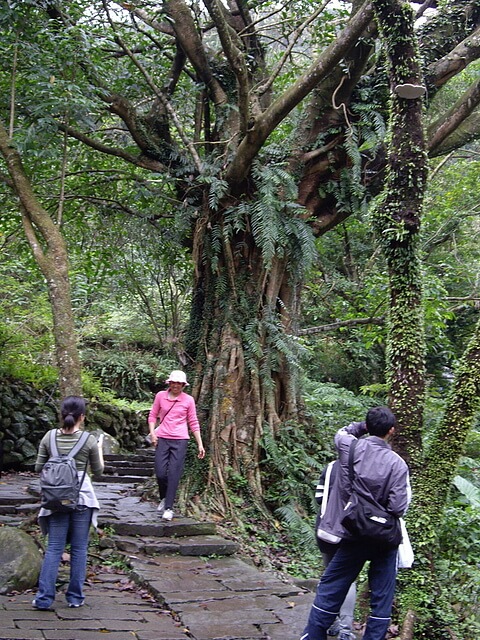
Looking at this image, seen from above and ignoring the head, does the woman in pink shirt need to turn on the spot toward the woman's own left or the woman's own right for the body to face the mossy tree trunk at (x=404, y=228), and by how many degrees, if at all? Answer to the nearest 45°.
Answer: approximately 45° to the woman's own left

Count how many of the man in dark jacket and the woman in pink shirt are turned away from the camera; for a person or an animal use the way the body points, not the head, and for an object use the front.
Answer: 1

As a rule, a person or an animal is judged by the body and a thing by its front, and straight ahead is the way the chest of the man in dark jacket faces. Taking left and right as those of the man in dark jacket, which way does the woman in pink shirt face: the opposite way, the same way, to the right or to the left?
the opposite way

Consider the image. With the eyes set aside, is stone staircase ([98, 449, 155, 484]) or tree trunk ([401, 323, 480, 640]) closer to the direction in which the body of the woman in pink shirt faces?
the tree trunk

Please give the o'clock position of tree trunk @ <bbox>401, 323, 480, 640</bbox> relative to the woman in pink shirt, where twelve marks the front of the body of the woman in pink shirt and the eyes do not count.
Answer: The tree trunk is roughly at 11 o'clock from the woman in pink shirt.

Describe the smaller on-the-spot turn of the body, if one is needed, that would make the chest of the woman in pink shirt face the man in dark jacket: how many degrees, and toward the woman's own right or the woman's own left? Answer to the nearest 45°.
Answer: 0° — they already face them

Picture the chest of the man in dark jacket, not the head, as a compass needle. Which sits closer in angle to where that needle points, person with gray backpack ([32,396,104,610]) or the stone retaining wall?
the stone retaining wall

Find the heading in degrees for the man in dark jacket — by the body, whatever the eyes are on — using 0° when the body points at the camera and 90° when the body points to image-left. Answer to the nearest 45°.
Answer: approximately 180°
